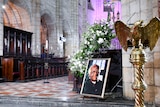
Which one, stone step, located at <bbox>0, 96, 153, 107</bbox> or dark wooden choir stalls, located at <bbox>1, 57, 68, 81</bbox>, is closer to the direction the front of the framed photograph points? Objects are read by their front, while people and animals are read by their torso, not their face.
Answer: the stone step

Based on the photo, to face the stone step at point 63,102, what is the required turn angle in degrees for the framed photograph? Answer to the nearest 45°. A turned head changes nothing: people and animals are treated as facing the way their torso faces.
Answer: approximately 45° to its right

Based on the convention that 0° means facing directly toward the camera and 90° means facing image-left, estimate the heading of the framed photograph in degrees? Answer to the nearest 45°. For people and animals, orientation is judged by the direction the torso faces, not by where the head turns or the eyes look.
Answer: approximately 45°

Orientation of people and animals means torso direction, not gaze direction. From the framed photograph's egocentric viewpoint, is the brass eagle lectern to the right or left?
on its left

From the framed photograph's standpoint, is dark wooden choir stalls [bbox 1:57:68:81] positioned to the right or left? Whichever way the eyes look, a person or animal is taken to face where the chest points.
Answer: on its right
